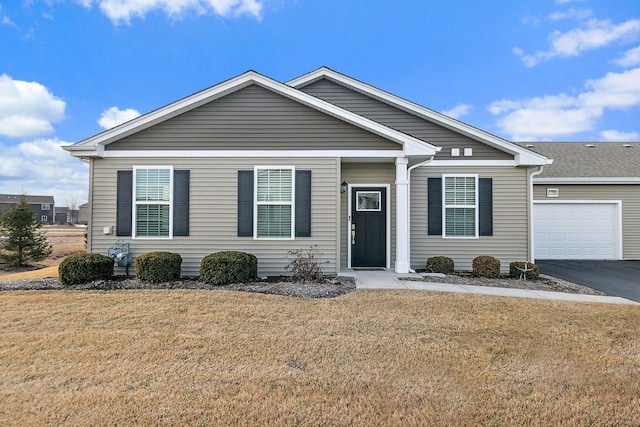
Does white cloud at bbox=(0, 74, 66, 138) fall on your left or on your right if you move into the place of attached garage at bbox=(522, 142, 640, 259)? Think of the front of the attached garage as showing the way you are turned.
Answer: on your right

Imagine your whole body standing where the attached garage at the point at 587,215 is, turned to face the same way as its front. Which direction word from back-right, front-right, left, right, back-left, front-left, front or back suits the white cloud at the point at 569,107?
back

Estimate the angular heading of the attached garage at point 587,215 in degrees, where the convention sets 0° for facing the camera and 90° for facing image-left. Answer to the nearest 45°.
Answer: approximately 0°

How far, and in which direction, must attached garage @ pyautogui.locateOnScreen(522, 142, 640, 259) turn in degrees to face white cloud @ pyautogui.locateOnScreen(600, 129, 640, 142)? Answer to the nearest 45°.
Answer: approximately 180°
